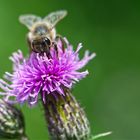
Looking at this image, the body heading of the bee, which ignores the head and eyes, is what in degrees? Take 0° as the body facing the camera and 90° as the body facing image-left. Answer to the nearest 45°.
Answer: approximately 0°
